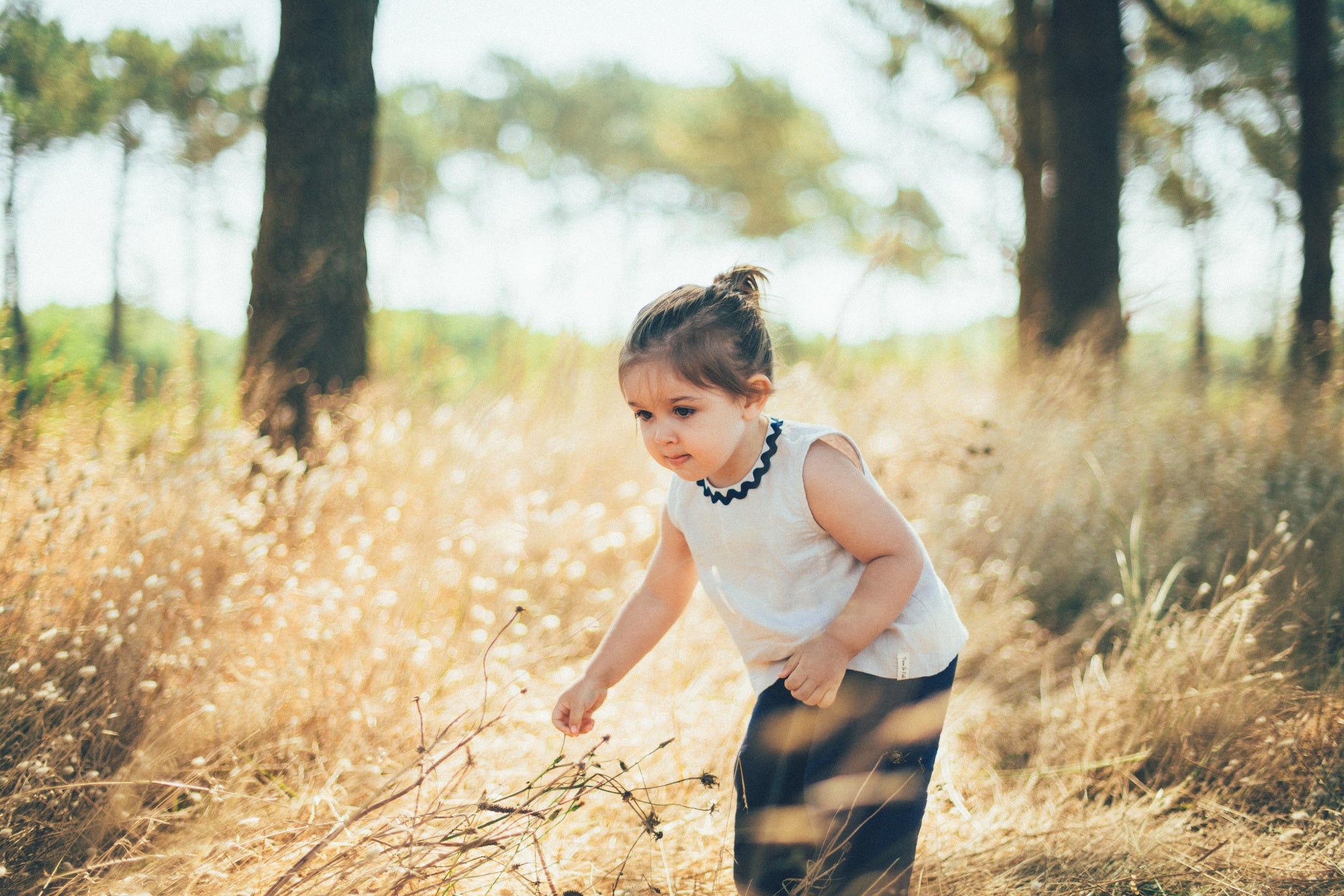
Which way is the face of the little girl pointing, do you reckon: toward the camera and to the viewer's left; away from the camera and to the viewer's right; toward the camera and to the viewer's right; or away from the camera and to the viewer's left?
toward the camera and to the viewer's left

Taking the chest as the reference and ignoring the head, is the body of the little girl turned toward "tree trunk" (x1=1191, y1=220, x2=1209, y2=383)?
no

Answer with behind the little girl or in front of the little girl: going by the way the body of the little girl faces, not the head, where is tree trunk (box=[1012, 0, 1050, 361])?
behind

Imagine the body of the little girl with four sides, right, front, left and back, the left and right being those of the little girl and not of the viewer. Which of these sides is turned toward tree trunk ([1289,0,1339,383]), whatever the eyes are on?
back

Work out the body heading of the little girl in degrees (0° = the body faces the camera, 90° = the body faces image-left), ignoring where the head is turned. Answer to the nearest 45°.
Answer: approximately 45°

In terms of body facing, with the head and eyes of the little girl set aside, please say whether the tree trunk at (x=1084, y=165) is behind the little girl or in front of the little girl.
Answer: behind

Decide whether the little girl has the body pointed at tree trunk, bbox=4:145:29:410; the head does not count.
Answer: no

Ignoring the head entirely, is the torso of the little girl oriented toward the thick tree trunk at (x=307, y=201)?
no
